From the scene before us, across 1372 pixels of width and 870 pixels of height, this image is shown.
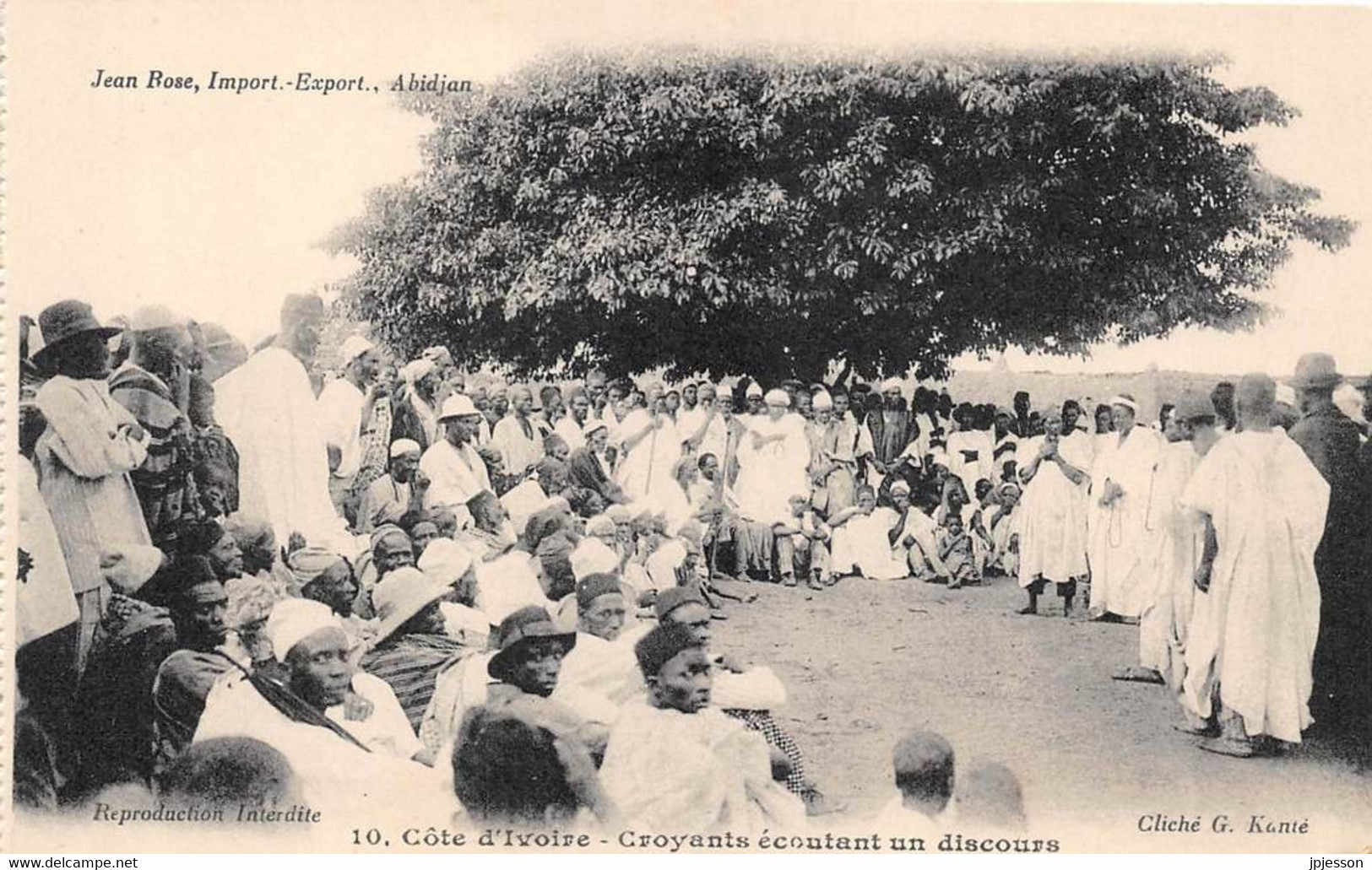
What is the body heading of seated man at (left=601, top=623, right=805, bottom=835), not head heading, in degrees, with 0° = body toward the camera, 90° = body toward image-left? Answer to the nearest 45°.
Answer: approximately 315°

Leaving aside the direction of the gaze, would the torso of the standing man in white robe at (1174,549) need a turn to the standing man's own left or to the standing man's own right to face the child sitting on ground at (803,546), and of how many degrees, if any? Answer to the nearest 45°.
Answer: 0° — they already face them

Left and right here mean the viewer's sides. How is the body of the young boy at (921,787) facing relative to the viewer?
facing away from the viewer

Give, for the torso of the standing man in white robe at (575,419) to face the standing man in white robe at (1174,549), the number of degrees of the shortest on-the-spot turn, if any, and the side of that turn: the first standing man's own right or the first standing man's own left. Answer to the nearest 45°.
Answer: approximately 45° to the first standing man's own left

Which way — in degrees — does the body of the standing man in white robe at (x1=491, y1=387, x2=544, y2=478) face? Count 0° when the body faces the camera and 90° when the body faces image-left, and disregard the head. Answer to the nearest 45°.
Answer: approximately 315°

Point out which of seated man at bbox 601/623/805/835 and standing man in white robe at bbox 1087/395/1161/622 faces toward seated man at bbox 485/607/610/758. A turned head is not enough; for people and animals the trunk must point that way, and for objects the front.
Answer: the standing man in white robe

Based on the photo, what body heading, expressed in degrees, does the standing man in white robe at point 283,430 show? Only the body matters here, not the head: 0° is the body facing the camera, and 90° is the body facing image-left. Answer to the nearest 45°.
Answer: approximately 270°

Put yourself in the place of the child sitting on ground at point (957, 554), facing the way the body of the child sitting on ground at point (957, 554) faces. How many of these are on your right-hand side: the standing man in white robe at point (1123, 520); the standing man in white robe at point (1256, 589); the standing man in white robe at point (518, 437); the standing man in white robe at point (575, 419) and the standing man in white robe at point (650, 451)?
3

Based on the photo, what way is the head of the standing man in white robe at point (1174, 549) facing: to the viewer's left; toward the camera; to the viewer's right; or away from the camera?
to the viewer's left

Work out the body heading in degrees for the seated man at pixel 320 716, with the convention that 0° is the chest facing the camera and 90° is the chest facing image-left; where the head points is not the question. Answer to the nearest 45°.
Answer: approximately 315°

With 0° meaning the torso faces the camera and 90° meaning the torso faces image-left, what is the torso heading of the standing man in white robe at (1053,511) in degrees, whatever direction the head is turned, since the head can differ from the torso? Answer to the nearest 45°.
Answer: approximately 0°
